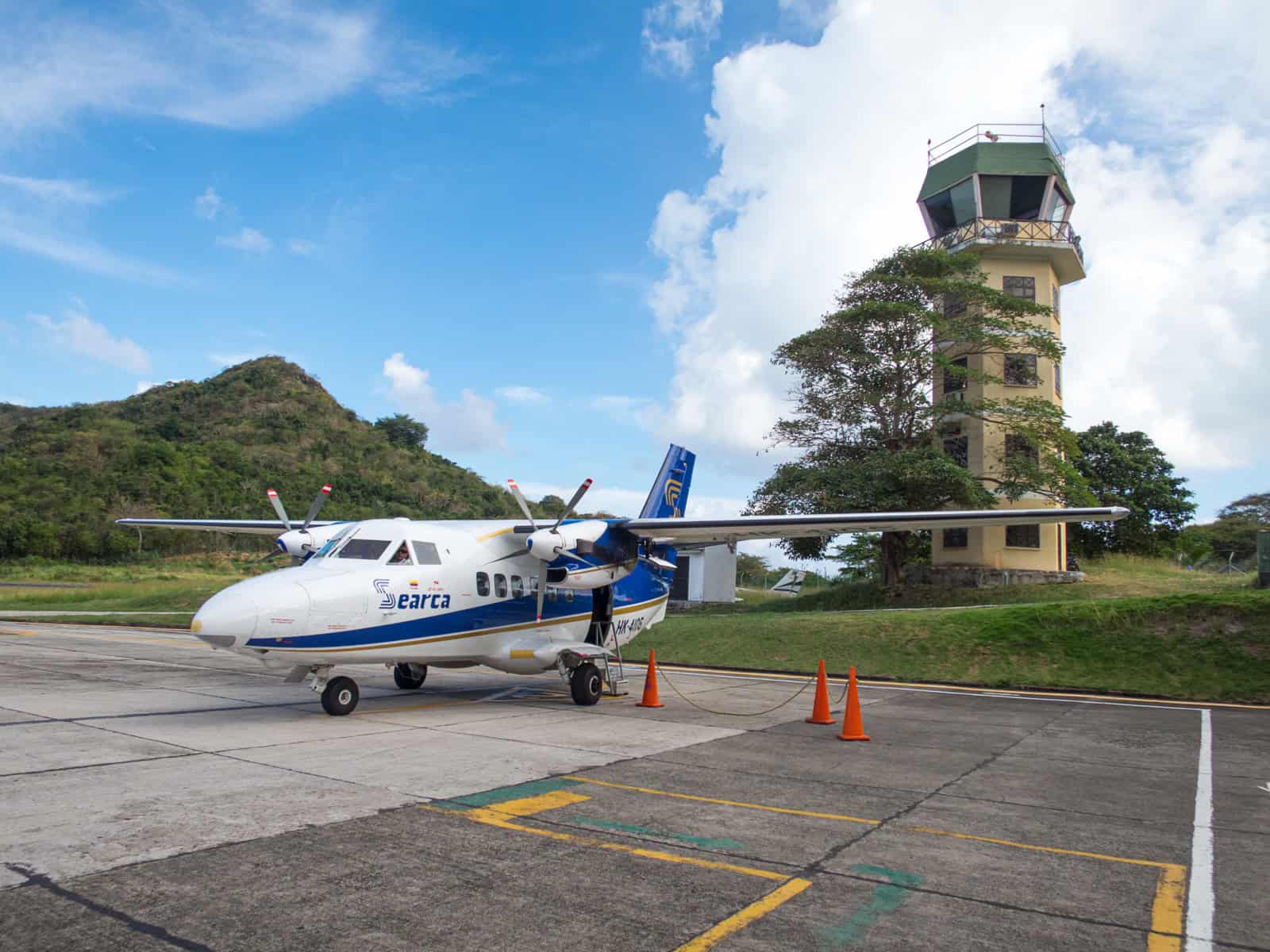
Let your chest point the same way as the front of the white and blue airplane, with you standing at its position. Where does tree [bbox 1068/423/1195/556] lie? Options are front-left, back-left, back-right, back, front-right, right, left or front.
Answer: back

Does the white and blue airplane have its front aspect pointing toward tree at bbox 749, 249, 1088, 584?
no

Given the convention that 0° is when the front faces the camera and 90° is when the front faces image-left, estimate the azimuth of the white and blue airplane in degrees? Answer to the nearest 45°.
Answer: approximately 45°

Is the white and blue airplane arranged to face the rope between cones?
no

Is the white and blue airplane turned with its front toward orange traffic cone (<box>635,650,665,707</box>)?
no

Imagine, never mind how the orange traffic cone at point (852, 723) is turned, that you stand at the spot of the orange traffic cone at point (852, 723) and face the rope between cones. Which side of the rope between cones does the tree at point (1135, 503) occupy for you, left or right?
right

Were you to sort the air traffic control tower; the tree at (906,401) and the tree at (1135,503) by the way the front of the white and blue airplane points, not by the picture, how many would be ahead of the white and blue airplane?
0

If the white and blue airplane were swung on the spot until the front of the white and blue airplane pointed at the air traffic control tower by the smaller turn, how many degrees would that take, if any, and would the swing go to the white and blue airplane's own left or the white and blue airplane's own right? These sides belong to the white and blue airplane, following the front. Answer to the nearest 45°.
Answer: approximately 180°
